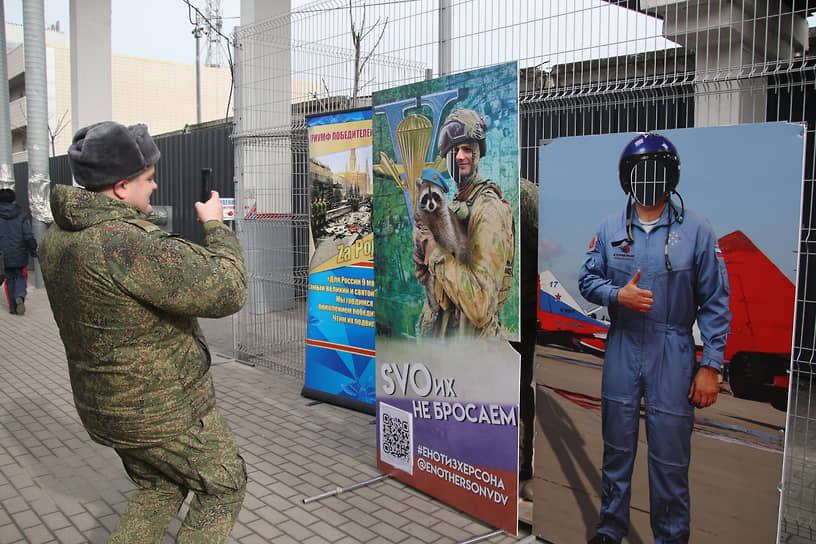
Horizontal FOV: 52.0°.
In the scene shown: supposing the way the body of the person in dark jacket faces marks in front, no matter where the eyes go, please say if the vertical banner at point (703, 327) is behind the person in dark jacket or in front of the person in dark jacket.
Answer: behind

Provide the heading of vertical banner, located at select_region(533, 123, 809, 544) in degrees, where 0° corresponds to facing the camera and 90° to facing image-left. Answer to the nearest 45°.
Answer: approximately 0°

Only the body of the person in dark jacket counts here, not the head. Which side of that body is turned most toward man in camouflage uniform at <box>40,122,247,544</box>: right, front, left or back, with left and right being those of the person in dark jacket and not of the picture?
back

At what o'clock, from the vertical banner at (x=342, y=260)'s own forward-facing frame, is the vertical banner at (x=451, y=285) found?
the vertical banner at (x=451, y=285) is roughly at 10 o'clock from the vertical banner at (x=342, y=260).

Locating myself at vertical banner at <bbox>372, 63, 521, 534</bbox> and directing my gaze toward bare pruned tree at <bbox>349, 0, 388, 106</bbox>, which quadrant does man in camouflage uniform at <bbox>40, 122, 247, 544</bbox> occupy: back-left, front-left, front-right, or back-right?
back-left

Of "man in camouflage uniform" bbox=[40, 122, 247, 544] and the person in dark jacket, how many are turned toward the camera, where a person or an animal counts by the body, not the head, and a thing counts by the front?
0

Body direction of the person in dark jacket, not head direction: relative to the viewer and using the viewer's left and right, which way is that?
facing away from the viewer

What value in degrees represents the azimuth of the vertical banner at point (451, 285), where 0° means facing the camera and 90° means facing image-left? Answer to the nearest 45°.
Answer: approximately 45°

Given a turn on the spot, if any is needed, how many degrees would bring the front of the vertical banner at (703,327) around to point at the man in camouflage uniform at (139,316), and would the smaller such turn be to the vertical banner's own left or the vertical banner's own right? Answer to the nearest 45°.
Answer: approximately 45° to the vertical banner's own right

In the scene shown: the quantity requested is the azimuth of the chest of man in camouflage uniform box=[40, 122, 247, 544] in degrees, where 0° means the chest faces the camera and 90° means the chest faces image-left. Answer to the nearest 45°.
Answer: approximately 225°

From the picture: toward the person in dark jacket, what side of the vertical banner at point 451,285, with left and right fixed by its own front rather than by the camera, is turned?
right

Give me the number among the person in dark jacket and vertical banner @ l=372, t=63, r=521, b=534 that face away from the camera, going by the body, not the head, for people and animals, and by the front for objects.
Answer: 1

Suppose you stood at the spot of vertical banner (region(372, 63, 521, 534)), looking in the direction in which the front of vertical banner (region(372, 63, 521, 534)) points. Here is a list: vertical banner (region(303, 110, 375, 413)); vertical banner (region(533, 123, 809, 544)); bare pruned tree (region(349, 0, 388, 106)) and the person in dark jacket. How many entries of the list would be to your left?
1

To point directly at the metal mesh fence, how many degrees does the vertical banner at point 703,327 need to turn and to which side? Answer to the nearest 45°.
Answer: approximately 180°
